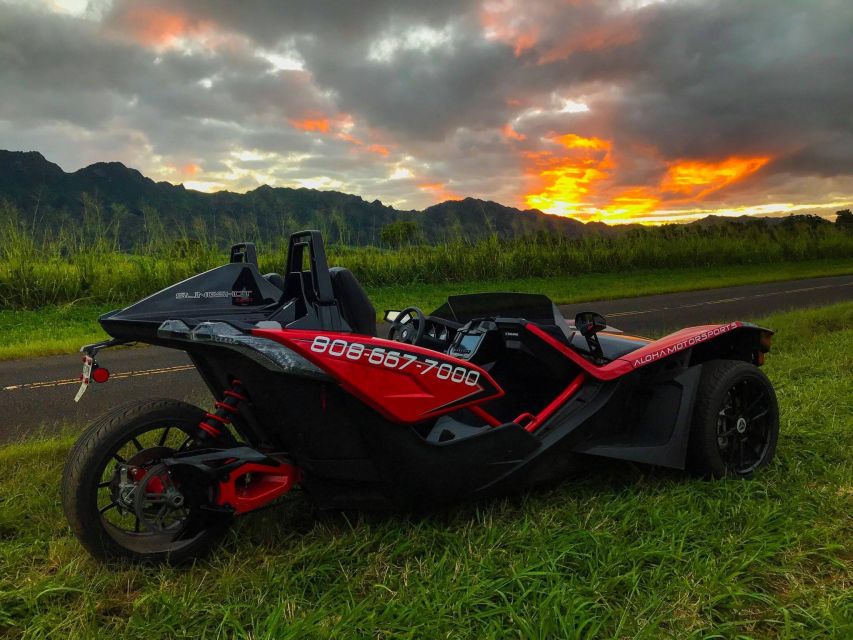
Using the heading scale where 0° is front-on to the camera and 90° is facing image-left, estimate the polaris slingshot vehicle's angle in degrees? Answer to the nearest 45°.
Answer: approximately 225°
